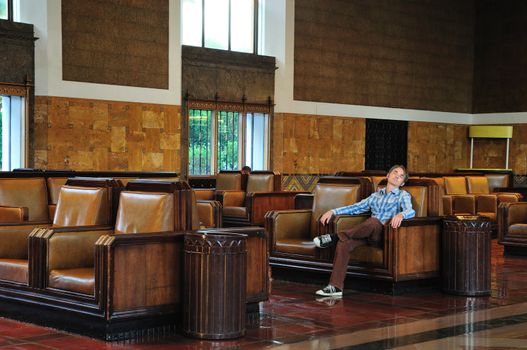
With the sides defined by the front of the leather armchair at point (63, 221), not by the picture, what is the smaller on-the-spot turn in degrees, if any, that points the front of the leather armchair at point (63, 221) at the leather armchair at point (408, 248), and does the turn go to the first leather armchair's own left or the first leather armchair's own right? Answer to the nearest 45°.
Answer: approximately 135° to the first leather armchair's own left

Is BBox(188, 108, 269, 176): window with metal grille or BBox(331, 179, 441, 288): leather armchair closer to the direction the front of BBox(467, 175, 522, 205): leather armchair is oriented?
the leather armchair

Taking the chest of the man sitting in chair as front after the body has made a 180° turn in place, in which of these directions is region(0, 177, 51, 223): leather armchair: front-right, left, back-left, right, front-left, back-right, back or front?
back-left

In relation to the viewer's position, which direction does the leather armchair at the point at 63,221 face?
facing the viewer and to the left of the viewer

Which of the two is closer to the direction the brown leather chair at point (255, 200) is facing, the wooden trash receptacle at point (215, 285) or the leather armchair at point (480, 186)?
the wooden trash receptacle

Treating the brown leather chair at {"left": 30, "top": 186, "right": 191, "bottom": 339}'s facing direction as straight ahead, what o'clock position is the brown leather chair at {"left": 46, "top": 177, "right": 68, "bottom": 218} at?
the brown leather chair at {"left": 46, "top": 177, "right": 68, "bottom": 218} is roughly at 4 o'clock from the brown leather chair at {"left": 30, "top": 186, "right": 191, "bottom": 339}.

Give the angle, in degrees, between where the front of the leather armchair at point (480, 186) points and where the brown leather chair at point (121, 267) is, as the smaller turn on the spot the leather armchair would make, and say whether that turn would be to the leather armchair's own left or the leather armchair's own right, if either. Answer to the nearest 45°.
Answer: approximately 45° to the leather armchair's own right

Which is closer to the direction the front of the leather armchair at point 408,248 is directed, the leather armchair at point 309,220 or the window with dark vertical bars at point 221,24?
the leather armchair

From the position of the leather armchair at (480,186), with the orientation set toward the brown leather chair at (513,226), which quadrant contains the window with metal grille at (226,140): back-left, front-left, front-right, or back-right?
back-right

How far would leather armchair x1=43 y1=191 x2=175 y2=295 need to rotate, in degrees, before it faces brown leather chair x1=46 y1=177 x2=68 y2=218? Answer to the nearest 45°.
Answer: approximately 135° to its right
